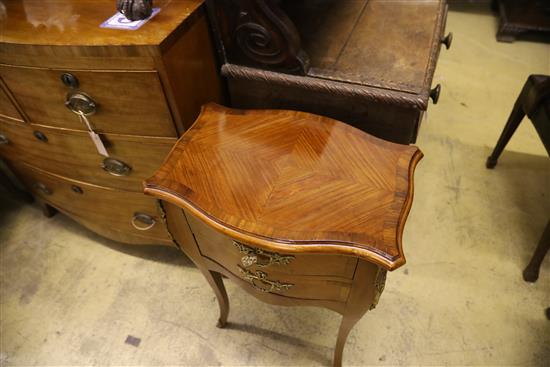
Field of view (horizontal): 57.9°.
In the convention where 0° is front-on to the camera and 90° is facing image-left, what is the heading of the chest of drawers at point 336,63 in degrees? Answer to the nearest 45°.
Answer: approximately 270°
